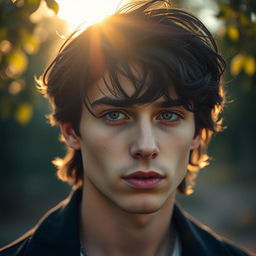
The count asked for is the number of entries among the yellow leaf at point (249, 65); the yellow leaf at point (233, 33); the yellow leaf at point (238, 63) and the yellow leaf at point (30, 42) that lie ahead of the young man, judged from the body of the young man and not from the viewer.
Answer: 0

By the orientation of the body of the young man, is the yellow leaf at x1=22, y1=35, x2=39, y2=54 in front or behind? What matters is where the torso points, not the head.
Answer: behind

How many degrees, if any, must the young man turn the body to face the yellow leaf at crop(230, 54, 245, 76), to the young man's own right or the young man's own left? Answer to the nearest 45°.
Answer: approximately 135° to the young man's own left

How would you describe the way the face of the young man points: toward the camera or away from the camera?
toward the camera

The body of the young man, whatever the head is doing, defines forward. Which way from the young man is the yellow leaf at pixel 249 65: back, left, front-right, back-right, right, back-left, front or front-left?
back-left

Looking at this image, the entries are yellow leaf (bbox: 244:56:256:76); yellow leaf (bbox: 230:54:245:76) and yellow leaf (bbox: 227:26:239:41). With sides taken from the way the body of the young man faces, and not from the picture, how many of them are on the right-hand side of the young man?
0

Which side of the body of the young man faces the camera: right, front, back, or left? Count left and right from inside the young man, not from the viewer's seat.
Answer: front

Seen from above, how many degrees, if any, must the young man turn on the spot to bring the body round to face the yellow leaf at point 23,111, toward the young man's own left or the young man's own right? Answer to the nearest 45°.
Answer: approximately 135° to the young man's own right

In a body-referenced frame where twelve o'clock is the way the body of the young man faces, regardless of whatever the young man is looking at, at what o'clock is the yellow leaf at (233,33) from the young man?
The yellow leaf is roughly at 8 o'clock from the young man.
